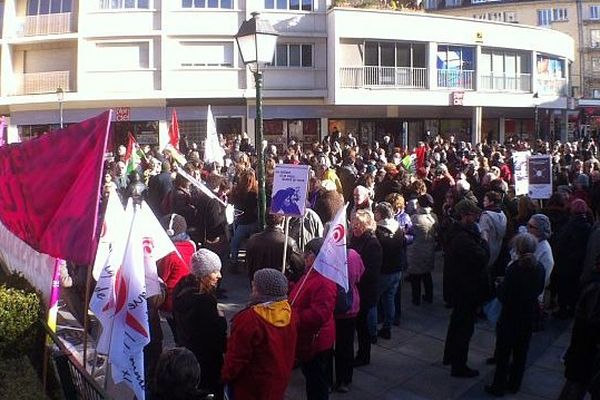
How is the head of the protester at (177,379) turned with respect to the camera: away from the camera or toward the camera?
away from the camera

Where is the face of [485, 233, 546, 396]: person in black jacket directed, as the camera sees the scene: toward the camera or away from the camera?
away from the camera

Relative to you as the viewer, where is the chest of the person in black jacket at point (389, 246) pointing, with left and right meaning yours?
facing away from the viewer and to the left of the viewer

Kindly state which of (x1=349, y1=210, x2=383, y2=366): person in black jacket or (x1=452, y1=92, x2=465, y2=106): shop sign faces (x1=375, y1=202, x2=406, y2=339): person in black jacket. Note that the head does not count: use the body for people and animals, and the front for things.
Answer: the shop sign

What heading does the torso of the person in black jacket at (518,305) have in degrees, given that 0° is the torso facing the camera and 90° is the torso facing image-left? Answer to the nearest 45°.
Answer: approximately 135°

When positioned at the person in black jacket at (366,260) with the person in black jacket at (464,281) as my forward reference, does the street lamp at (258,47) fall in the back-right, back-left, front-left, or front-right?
back-left

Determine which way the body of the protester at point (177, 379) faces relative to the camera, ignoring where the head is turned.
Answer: away from the camera

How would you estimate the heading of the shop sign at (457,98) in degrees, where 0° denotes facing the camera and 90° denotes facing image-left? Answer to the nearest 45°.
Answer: approximately 0°

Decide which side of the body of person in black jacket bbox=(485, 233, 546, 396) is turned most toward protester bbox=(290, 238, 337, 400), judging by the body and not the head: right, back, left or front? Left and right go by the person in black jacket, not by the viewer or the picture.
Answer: left
